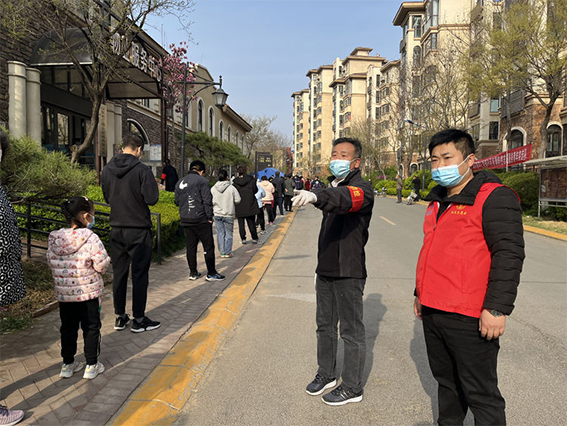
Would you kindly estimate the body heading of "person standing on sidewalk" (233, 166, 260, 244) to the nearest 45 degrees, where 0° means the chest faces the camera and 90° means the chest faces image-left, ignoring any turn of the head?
approximately 180°

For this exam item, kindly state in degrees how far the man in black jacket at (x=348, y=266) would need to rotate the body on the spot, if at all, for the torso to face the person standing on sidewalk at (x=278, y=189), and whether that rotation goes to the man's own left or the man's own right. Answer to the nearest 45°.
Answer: approximately 135° to the man's own right

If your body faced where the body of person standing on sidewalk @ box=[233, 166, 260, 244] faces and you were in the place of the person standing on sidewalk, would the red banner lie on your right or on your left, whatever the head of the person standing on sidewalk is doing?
on your right

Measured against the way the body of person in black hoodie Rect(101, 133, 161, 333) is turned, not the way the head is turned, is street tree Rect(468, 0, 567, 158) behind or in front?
in front

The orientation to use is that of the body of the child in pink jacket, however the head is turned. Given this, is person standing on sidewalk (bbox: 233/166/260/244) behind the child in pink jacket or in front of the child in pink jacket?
in front

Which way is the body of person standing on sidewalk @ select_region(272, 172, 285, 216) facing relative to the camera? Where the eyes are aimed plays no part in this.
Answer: away from the camera

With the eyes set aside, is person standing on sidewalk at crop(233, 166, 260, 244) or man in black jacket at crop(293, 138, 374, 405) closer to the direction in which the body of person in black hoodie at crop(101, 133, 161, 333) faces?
the person standing on sidewalk

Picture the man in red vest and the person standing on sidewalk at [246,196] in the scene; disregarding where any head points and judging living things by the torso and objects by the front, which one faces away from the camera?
the person standing on sidewalk

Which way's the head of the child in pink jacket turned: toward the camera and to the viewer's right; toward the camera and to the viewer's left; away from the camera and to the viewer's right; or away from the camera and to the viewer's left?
away from the camera and to the viewer's right

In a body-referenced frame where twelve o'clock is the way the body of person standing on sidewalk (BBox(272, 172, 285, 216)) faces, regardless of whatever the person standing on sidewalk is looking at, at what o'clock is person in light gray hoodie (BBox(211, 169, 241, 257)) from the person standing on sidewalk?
The person in light gray hoodie is roughly at 6 o'clock from the person standing on sidewalk.

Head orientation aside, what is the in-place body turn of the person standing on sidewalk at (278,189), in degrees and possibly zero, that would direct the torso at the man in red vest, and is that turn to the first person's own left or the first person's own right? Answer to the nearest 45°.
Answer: approximately 180°

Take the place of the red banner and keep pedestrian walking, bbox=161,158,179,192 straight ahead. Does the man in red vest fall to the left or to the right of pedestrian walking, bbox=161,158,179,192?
left

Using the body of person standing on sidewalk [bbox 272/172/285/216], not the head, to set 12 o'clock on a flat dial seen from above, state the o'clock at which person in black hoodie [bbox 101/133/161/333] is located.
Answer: The person in black hoodie is roughly at 6 o'clock from the person standing on sidewalk.

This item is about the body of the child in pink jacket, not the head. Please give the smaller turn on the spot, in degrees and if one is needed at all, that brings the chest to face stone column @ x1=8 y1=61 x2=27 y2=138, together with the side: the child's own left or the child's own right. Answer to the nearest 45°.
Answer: approximately 45° to the child's own left

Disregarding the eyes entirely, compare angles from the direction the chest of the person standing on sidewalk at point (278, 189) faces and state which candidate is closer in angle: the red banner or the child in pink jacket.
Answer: the red banner
